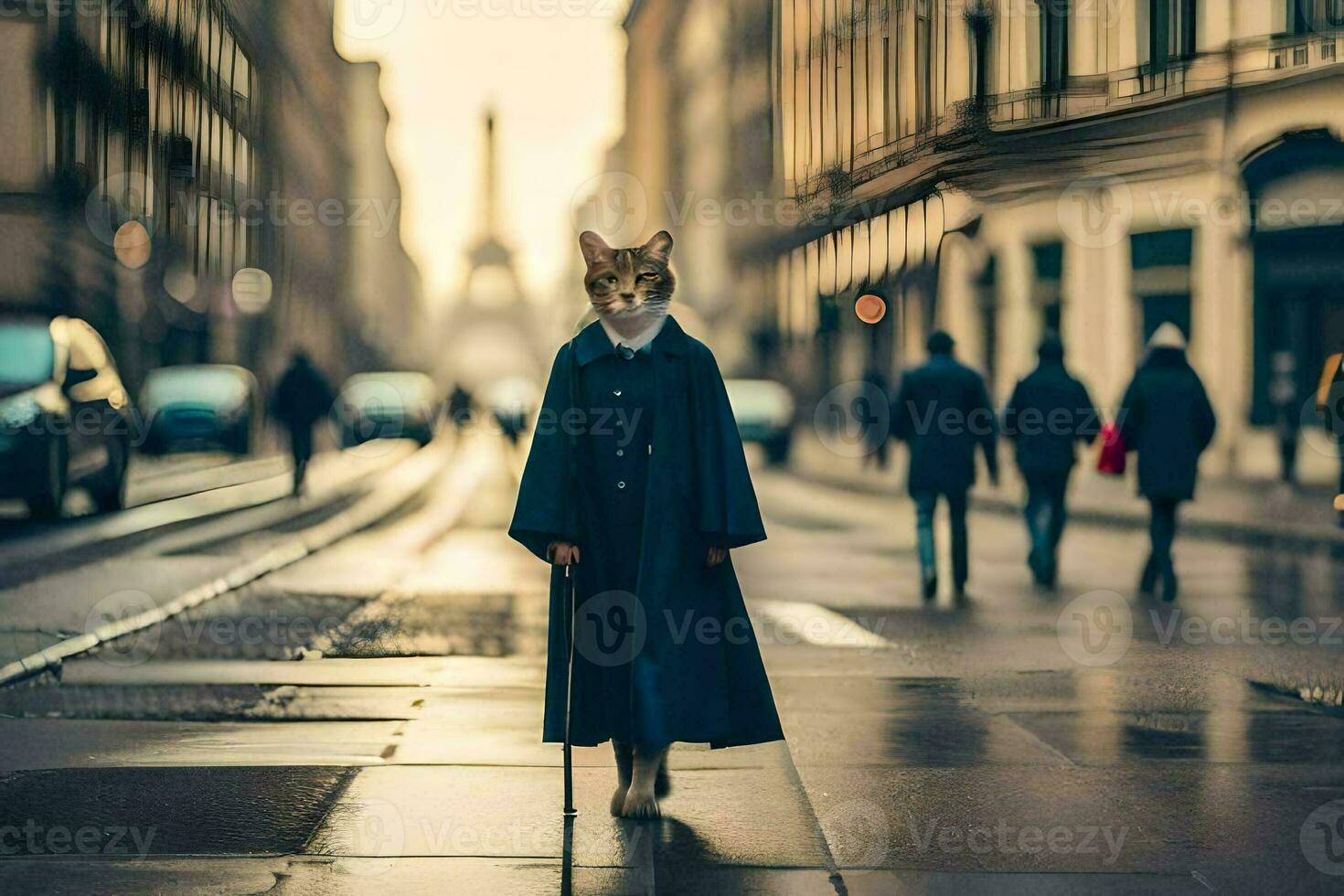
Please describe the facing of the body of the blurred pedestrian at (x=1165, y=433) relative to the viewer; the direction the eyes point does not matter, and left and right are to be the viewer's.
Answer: facing away from the viewer

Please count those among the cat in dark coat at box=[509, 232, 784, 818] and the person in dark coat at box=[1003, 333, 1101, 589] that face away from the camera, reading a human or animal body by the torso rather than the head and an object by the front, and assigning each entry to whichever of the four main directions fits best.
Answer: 1

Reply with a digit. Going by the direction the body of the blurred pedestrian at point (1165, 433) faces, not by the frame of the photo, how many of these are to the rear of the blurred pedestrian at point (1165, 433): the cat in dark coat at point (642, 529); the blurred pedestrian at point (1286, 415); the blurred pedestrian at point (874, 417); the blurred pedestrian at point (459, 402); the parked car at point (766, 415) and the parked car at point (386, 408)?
1

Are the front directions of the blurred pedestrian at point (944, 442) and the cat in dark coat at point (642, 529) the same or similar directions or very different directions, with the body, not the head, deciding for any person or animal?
very different directions

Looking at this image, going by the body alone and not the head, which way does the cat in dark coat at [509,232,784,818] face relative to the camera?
toward the camera

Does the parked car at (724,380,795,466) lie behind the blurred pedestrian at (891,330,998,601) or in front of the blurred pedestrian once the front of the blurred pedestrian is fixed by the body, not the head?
in front

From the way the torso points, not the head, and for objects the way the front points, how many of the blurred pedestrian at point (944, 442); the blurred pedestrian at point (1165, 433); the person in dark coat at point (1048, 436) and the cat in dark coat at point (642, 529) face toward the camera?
1

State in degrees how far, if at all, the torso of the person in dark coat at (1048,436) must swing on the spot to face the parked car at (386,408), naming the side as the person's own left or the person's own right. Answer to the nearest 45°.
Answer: approximately 45° to the person's own left

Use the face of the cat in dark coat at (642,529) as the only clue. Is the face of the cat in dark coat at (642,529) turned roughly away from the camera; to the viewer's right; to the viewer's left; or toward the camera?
toward the camera

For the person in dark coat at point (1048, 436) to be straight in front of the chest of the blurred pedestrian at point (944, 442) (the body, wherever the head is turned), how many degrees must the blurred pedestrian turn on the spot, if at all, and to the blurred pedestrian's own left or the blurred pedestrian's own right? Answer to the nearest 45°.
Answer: approximately 45° to the blurred pedestrian's own right

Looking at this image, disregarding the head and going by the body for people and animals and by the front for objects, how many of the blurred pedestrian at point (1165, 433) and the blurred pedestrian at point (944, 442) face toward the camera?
0

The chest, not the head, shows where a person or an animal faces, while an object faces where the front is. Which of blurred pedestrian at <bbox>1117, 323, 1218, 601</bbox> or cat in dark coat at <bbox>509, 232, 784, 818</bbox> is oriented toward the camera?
the cat in dark coat

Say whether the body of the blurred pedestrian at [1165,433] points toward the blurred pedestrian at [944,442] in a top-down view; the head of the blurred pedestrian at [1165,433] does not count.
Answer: no

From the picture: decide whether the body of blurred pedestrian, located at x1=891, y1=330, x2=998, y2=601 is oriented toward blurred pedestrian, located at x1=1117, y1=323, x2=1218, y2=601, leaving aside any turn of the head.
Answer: no

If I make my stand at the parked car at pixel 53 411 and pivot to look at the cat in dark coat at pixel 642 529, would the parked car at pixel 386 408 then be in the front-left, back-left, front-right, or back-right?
back-left

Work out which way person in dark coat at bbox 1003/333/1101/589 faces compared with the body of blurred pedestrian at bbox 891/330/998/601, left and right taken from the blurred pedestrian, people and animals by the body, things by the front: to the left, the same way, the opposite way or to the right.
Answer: the same way

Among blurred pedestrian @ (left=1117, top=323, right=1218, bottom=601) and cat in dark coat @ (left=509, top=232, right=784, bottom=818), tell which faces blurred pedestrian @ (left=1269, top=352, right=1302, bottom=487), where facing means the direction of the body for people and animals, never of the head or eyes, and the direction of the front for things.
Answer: blurred pedestrian @ (left=1117, top=323, right=1218, bottom=601)

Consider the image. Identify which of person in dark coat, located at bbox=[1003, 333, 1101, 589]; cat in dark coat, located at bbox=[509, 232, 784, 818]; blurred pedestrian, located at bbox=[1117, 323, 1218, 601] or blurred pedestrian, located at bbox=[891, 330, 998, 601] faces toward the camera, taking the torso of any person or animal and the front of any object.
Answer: cat in dark coat, located at bbox=[509, 232, 784, 818]

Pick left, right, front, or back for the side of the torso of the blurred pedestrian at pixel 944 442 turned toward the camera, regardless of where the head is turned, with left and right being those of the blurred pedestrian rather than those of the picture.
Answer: back

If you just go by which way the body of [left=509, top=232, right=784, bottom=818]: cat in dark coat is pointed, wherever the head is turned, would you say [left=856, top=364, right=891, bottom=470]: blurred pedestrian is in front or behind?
behind

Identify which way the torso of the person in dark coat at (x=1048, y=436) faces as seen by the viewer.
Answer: away from the camera

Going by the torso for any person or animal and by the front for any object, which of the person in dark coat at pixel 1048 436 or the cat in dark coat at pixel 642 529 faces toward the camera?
the cat in dark coat at pixel 642 529
